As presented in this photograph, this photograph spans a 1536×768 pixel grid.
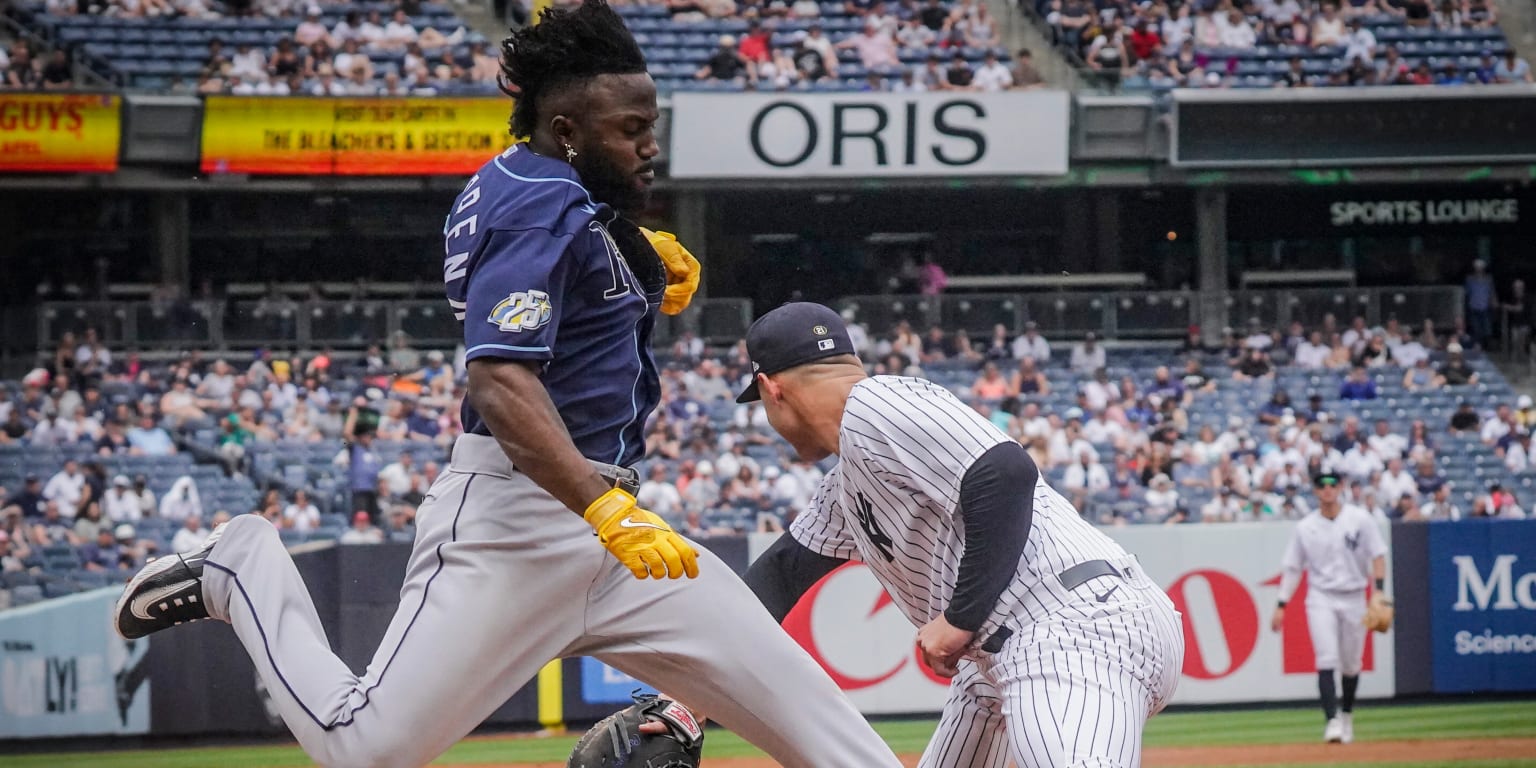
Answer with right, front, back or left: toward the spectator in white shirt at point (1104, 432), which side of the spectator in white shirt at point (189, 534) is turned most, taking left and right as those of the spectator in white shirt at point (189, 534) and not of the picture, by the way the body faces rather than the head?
left

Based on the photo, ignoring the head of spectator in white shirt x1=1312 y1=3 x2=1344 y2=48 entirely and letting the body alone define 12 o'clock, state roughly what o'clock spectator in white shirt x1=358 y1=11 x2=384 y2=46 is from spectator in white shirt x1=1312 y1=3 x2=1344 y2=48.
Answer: spectator in white shirt x1=358 y1=11 x2=384 y2=46 is roughly at 2 o'clock from spectator in white shirt x1=1312 y1=3 x2=1344 y2=48.

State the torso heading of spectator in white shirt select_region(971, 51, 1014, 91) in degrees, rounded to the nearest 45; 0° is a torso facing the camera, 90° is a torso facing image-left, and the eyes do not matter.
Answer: approximately 0°

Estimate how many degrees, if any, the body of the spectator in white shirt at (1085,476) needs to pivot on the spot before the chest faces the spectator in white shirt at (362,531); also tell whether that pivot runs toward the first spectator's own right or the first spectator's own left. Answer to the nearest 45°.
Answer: approximately 45° to the first spectator's own right

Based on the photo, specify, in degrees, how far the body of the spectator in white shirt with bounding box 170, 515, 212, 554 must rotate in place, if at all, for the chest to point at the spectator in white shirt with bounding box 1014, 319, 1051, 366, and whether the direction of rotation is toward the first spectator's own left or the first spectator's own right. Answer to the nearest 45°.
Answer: approximately 90° to the first spectator's own left

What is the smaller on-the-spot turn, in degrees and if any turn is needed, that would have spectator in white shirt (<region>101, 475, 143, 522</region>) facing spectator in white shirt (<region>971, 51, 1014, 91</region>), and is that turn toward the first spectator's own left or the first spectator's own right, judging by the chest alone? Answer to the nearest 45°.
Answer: approximately 90° to the first spectator's own left

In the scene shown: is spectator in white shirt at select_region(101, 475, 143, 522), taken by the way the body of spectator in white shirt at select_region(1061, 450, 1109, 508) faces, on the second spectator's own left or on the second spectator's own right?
on the second spectator's own right

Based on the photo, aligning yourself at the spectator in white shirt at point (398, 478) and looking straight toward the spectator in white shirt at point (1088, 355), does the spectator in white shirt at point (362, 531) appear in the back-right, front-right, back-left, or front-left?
back-right

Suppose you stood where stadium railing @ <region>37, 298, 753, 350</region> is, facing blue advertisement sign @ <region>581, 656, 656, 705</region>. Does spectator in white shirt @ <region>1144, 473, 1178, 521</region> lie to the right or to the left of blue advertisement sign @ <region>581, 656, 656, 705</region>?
left

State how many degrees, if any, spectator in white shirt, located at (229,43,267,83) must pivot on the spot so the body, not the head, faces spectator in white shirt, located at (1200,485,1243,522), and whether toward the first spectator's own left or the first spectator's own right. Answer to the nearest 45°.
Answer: approximately 45° to the first spectator's own left

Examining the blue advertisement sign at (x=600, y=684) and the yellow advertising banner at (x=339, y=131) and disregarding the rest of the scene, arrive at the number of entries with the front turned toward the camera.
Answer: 2
